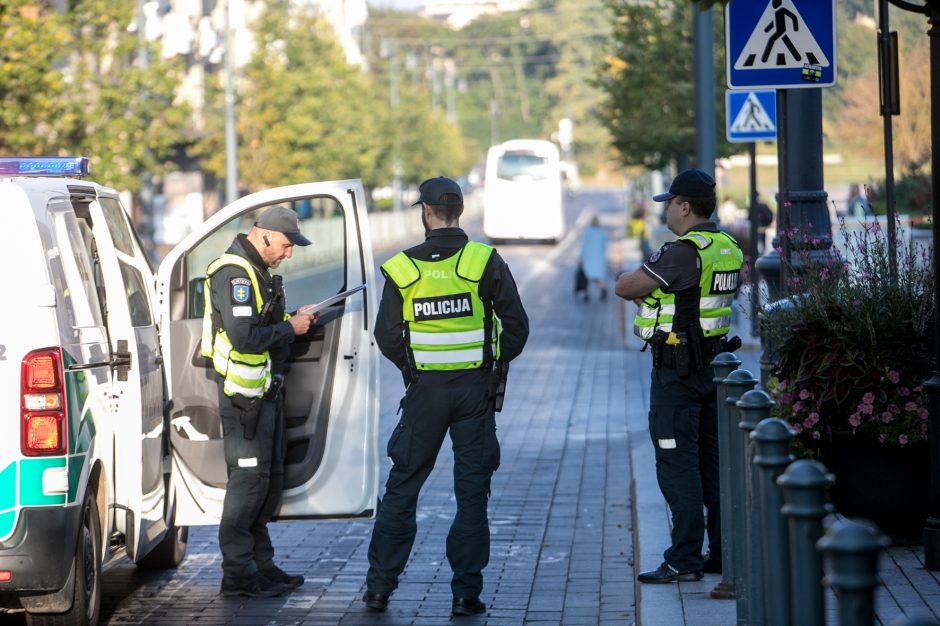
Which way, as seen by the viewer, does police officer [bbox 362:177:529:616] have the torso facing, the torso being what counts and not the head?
away from the camera

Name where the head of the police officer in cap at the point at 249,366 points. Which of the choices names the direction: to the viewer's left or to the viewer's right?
to the viewer's right

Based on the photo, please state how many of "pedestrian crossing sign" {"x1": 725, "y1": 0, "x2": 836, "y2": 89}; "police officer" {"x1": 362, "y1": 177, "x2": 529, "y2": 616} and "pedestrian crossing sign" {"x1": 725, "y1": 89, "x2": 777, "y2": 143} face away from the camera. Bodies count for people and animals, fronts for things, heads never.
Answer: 1

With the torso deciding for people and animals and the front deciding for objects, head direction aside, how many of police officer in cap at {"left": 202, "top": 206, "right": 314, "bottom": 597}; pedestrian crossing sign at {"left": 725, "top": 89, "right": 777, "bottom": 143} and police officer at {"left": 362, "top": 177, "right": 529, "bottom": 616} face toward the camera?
1

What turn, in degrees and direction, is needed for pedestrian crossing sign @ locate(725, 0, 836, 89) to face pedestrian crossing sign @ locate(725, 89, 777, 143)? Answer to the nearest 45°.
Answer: approximately 180°

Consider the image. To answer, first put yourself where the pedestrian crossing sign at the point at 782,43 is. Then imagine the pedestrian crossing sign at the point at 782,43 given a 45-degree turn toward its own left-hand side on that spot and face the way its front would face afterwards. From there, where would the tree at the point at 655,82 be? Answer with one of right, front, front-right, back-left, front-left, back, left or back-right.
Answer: back-left

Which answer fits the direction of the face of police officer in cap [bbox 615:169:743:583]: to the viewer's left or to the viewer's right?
to the viewer's left

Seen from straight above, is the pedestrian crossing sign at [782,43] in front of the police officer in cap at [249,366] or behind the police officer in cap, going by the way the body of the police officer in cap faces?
in front

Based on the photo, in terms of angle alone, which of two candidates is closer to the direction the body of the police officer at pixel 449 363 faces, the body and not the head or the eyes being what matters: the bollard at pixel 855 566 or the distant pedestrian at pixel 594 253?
the distant pedestrian

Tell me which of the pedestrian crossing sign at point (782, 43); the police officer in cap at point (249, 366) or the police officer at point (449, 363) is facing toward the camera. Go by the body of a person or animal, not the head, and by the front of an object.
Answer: the pedestrian crossing sign

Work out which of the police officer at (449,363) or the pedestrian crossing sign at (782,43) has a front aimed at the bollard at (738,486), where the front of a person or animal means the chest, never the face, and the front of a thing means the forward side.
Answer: the pedestrian crossing sign

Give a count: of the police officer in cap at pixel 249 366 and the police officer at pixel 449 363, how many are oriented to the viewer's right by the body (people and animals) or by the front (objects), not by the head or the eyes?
1

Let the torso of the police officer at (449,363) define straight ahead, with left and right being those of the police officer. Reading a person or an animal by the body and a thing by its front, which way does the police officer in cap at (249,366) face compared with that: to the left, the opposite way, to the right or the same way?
to the right

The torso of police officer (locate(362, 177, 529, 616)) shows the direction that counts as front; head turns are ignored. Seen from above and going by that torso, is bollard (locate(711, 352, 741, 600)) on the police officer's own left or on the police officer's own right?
on the police officer's own right

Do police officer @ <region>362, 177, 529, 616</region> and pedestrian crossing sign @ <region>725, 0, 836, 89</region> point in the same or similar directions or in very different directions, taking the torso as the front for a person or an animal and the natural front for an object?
very different directions
